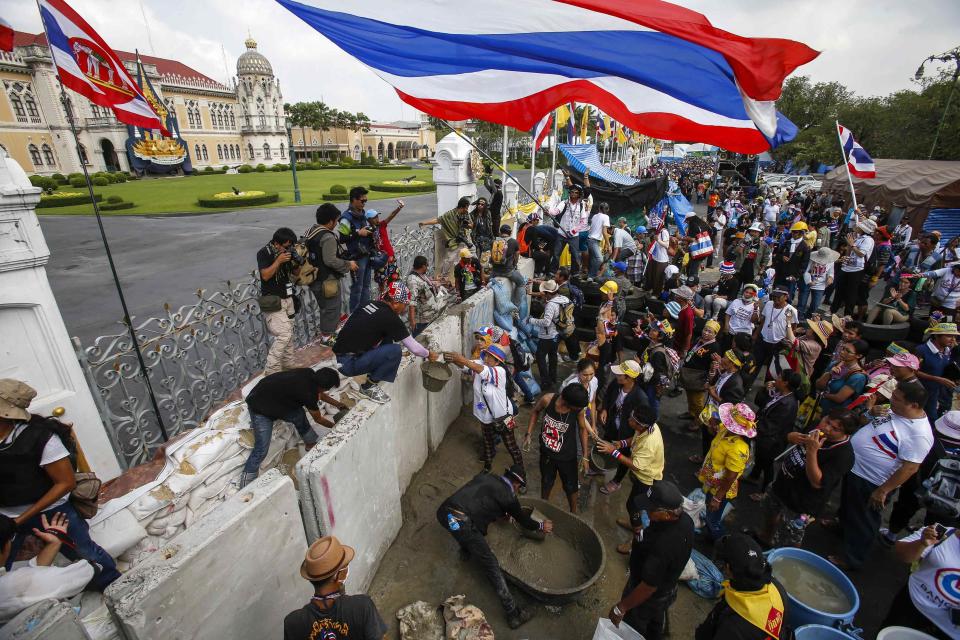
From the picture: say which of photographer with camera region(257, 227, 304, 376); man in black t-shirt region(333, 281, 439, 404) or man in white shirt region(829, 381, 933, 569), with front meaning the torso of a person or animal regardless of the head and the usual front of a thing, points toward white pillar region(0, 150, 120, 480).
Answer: the man in white shirt

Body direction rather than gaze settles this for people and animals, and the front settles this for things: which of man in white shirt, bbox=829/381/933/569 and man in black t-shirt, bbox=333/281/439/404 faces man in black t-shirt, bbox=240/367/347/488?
the man in white shirt

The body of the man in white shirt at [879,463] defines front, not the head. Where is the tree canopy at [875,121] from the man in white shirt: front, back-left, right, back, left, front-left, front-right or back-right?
back-right

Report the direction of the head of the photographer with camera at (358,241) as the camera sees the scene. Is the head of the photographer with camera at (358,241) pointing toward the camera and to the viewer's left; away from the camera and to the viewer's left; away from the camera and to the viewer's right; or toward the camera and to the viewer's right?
toward the camera and to the viewer's right

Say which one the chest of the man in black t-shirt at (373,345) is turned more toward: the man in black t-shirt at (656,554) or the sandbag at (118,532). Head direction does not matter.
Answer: the man in black t-shirt

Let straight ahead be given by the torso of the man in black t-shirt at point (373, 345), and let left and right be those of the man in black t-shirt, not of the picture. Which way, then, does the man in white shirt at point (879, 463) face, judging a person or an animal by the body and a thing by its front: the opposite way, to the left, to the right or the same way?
the opposite way

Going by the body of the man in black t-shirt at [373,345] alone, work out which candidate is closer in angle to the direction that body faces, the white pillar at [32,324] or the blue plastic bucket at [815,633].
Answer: the blue plastic bucket

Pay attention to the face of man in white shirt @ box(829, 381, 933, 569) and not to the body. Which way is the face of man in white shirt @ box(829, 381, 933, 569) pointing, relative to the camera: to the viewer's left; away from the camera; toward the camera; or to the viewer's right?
to the viewer's left

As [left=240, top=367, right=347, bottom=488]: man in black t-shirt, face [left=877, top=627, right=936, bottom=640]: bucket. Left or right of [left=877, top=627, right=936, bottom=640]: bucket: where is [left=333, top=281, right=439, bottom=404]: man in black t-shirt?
left

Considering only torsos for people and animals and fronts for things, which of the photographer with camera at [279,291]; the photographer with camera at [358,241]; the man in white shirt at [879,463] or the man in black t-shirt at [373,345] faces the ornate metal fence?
the man in white shirt

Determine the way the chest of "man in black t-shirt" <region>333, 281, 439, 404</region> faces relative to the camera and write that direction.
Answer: to the viewer's right

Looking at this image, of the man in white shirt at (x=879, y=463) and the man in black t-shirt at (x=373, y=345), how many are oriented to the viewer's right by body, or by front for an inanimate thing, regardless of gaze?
1

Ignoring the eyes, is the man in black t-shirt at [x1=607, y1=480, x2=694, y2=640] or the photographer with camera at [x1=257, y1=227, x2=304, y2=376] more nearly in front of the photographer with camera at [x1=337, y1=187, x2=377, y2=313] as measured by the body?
the man in black t-shirt

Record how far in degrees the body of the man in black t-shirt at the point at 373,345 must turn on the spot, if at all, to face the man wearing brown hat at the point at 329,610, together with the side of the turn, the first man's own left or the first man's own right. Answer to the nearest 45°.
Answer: approximately 90° to the first man's own right

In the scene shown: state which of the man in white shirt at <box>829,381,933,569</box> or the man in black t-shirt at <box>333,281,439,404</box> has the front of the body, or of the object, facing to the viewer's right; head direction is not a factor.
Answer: the man in black t-shirt
